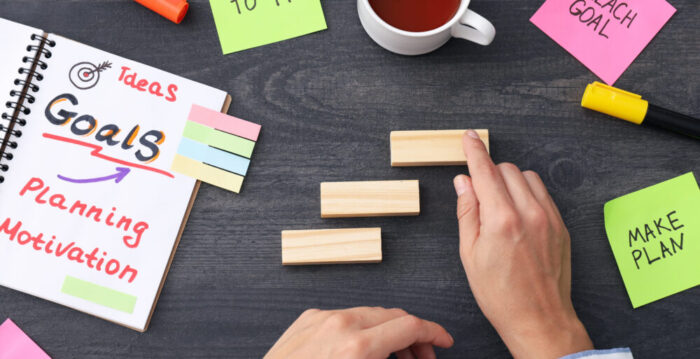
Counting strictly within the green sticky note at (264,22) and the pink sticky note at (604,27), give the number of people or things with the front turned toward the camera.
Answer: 2

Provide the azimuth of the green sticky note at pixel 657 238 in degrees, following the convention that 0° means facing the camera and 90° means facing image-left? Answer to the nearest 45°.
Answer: approximately 0°

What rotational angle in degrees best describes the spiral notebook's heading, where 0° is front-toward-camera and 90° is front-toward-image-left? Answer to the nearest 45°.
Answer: approximately 0°
